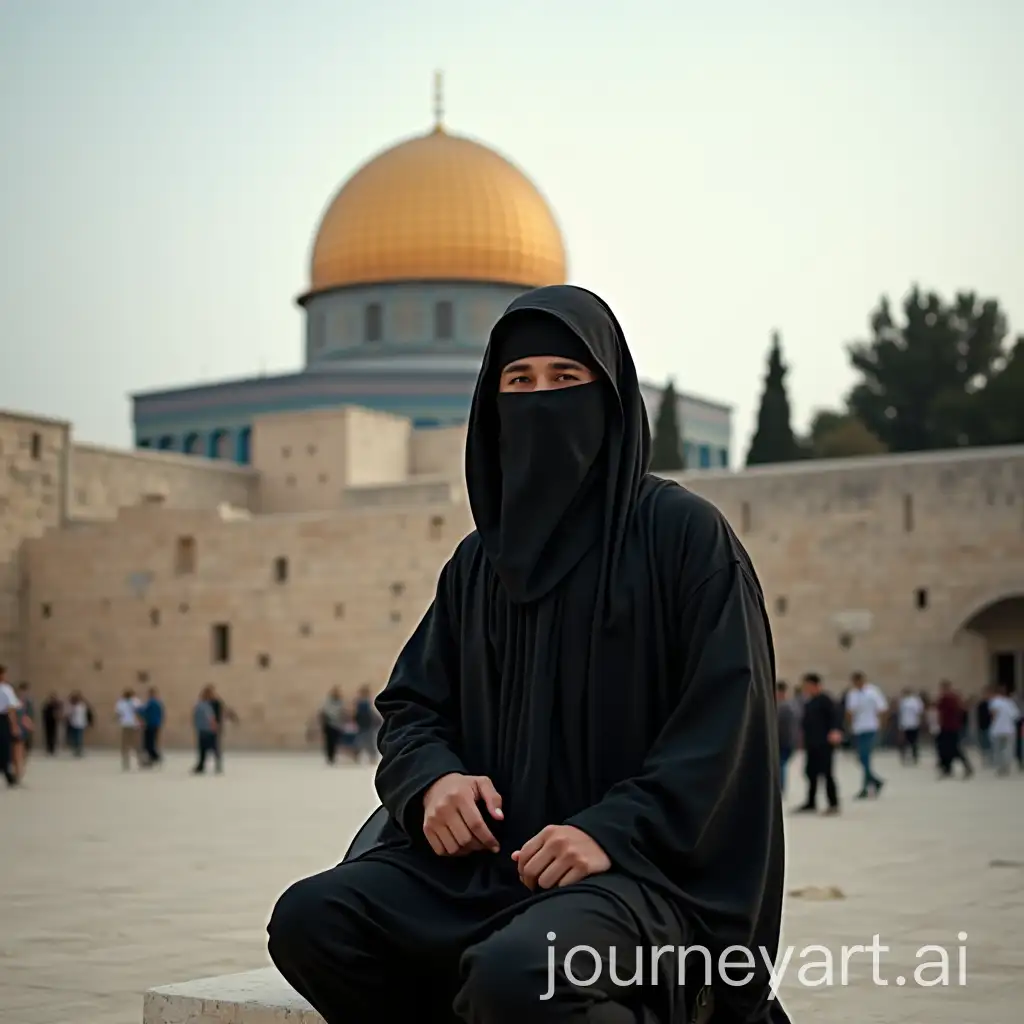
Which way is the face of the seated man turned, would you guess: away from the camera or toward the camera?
toward the camera

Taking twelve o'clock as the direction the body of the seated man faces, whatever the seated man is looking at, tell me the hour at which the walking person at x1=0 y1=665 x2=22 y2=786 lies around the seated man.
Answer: The walking person is roughly at 4 o'clock from the seated man.

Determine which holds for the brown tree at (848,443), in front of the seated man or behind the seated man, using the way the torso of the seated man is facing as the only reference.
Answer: behind

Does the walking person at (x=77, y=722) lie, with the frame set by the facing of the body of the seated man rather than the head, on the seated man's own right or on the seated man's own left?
on the seated man's own right

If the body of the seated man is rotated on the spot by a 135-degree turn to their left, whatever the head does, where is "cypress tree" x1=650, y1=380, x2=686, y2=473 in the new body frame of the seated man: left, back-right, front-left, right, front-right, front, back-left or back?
left

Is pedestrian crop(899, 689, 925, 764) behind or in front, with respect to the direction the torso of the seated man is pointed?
behind

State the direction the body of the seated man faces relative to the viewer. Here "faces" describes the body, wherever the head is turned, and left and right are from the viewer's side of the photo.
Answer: facing the viewer and to the left of the viewer

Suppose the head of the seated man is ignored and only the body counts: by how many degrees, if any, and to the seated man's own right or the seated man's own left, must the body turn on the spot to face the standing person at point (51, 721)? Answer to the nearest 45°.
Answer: approximately 135° to the seated man's own right

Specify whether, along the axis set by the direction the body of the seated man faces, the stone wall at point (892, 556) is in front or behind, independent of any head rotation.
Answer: behind

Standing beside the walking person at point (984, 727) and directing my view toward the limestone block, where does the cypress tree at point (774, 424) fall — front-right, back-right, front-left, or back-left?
back-right

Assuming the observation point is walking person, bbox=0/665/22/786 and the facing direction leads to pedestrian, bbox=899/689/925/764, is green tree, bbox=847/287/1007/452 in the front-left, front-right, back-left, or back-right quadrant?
front-left

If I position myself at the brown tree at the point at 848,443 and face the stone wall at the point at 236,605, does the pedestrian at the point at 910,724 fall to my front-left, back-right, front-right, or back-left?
front-left

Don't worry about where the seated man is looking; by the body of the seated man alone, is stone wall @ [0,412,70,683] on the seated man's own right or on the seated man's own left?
on the seated man's own right

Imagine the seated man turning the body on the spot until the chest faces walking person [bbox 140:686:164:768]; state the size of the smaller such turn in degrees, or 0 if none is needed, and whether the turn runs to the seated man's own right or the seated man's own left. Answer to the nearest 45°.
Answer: approximately 135° to the seated man's own right
